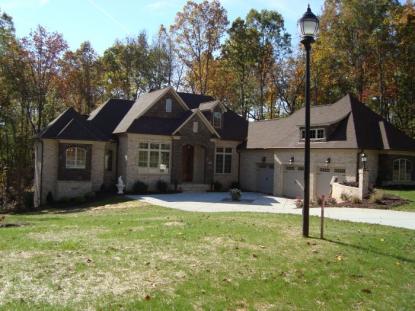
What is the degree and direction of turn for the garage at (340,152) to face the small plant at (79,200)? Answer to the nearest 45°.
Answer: approximately 45° to its right

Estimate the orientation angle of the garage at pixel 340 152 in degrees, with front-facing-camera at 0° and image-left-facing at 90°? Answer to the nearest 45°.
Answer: approximately 45°

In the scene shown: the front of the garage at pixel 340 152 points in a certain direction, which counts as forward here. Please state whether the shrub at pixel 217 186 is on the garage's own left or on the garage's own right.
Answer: on the garage's own right

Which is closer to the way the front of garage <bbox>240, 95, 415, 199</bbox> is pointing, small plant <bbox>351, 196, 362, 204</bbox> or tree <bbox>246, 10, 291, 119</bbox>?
the small plant

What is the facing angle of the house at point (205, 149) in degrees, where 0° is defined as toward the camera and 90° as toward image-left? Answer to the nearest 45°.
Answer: approximately 0°

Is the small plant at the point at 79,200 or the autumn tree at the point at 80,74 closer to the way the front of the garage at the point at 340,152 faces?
the small plant
